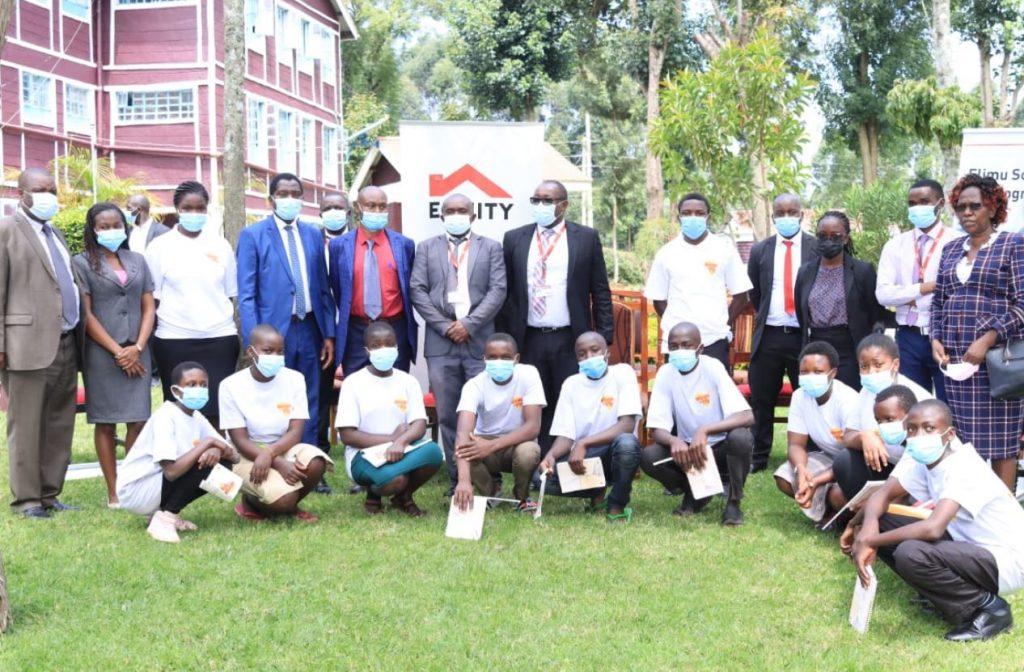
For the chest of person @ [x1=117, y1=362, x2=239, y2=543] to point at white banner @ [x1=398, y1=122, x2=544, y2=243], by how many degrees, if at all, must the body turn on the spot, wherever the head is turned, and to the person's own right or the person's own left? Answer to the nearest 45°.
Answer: approximately 90° to the person's own left

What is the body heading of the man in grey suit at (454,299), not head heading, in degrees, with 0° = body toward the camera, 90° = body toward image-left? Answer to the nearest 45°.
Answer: approximately 0°

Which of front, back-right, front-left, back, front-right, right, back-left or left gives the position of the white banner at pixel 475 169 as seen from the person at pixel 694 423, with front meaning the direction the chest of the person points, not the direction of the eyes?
back-right

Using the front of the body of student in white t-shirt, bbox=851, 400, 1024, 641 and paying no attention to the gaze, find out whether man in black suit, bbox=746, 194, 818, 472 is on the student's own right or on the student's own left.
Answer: on the student's own right

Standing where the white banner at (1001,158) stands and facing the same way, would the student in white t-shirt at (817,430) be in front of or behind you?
in front

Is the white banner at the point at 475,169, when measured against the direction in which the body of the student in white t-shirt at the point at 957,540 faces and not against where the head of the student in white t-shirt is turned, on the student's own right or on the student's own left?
on the student's own right

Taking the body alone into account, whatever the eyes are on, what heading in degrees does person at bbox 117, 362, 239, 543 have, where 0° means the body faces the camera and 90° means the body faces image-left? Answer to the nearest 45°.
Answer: approximately 315°

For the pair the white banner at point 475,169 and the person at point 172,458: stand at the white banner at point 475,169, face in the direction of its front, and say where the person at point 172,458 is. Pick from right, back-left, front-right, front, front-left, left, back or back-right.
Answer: front-right

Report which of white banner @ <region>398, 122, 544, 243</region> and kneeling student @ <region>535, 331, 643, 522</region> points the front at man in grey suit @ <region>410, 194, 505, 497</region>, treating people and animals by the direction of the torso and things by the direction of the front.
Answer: the white banner

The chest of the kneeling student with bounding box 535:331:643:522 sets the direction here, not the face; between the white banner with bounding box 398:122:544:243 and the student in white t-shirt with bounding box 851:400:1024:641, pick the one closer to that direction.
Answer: the student in white t-shirt

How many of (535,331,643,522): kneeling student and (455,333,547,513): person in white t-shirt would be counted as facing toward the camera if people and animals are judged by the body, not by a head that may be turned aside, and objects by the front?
2

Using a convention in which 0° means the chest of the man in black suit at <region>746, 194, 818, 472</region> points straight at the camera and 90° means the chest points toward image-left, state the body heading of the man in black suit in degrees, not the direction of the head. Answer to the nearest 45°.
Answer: approximately 0°

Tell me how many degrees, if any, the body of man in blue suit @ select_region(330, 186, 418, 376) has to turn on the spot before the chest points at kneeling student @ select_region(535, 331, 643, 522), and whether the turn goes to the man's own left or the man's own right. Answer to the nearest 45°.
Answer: approximately 45° to the man's own left
